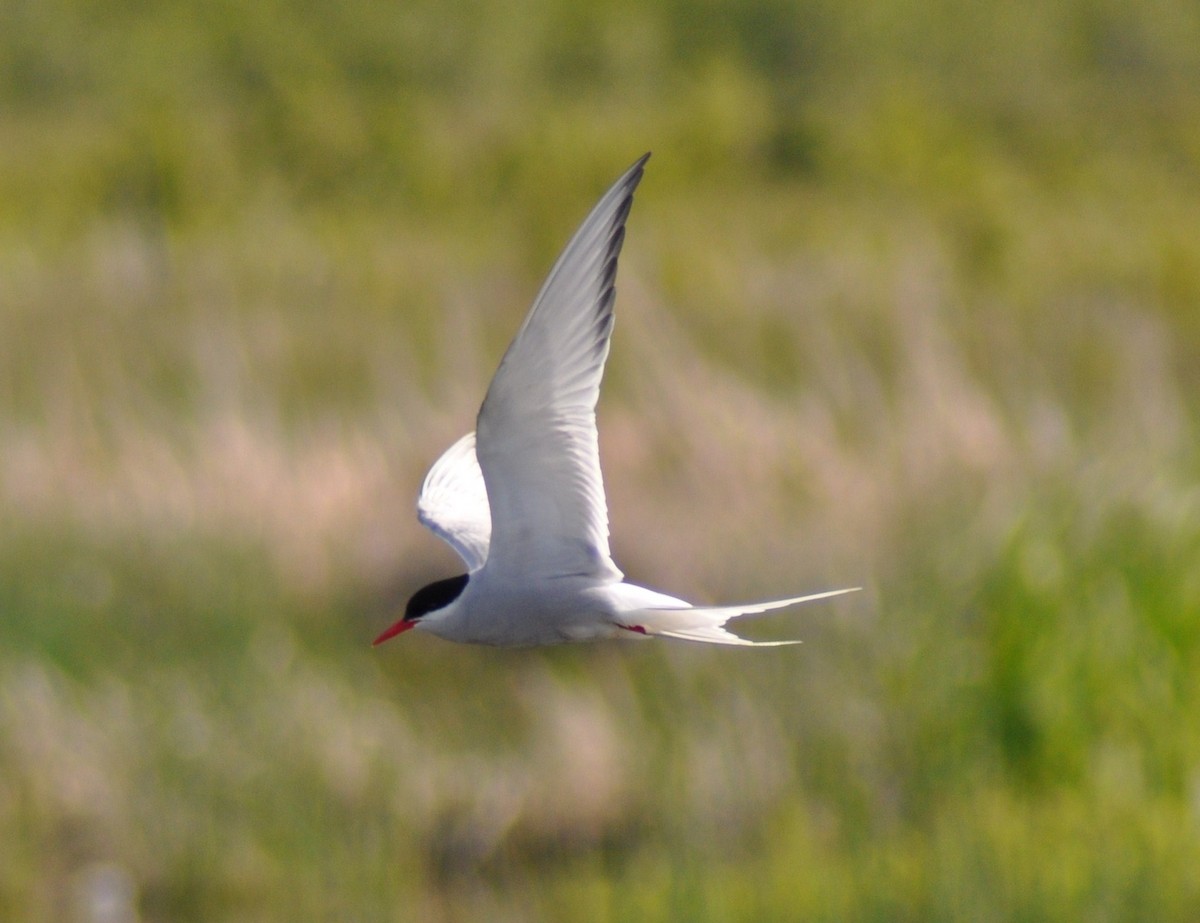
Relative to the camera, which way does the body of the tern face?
to the viewer's left
